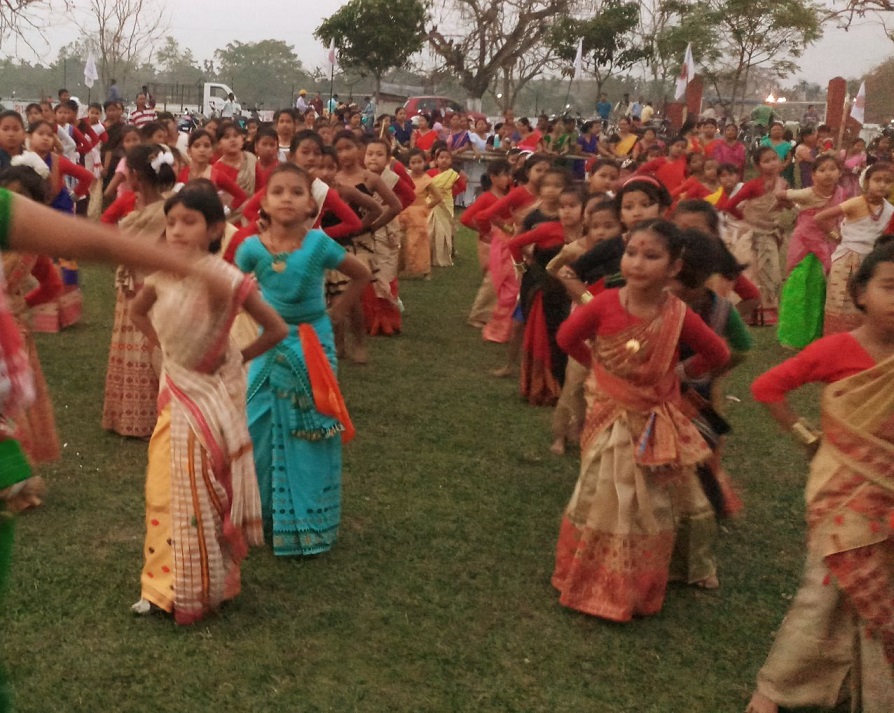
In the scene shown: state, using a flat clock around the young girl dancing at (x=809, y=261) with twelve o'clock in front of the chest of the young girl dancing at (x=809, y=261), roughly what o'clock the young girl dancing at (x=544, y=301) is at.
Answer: the young girl dancing at (x=544, y=301) is roughly at 1 o'clock from the young girl dancing at (x=809, y=261).

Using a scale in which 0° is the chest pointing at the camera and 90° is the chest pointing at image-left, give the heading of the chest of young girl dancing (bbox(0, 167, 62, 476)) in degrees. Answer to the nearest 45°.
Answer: approximately 45°

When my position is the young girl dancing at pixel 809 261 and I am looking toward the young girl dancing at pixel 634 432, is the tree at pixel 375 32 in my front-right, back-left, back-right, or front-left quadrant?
back-right

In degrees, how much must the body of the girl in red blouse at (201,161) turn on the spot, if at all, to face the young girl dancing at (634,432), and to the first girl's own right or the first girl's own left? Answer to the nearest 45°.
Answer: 0° — they already face them

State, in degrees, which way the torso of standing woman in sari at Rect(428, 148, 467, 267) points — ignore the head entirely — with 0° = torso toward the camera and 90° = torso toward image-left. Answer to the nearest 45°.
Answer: approximately 0°

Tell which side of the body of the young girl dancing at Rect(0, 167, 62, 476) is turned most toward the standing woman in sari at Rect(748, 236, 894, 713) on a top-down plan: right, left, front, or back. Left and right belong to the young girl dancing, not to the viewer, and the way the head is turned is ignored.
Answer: left

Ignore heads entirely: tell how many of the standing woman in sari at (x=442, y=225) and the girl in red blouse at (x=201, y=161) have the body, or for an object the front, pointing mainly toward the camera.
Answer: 2

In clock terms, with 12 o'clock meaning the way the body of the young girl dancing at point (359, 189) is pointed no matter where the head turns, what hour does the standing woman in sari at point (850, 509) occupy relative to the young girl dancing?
The standing woman in sari is roughly at 10 o'clock from the young girl dancing.

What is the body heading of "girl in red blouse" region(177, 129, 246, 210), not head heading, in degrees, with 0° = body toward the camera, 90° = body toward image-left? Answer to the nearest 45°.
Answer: approximately 0°

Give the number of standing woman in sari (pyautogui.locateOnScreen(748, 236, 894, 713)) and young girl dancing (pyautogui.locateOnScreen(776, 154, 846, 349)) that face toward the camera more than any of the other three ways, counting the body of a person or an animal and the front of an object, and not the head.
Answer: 2

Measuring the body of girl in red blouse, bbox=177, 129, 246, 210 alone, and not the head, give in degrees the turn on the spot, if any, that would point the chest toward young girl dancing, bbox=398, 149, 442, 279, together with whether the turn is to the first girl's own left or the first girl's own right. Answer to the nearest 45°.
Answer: approximately 135° to the first girl's own left
